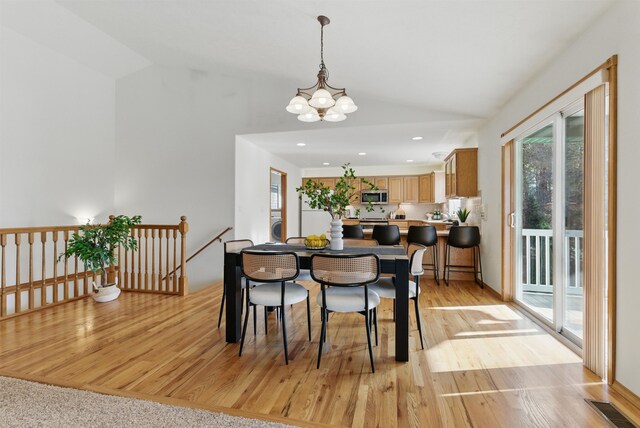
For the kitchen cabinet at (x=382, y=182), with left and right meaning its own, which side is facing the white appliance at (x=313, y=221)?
right

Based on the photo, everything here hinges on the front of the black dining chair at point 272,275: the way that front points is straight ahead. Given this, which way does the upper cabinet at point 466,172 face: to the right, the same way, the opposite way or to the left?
to the left

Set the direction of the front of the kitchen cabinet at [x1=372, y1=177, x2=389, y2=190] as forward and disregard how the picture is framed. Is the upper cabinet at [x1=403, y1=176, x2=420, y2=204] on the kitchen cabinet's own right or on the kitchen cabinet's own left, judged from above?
on the kitchen cabinet's own left

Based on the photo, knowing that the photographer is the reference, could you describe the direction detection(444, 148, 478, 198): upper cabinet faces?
facing to the left of the viewer

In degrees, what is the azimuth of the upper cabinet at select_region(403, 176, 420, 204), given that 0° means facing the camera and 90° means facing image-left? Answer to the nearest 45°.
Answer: approximately 0°

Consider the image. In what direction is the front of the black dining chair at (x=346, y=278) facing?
away from the camera

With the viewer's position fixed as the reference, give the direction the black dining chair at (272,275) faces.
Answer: facing away from the viewer and to the right of the viewer

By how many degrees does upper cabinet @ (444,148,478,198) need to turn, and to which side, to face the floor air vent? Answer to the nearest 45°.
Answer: approximately 90° to its left

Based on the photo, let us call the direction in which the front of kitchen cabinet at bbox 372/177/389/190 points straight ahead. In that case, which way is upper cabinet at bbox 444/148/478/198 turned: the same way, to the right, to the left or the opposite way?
to the right
